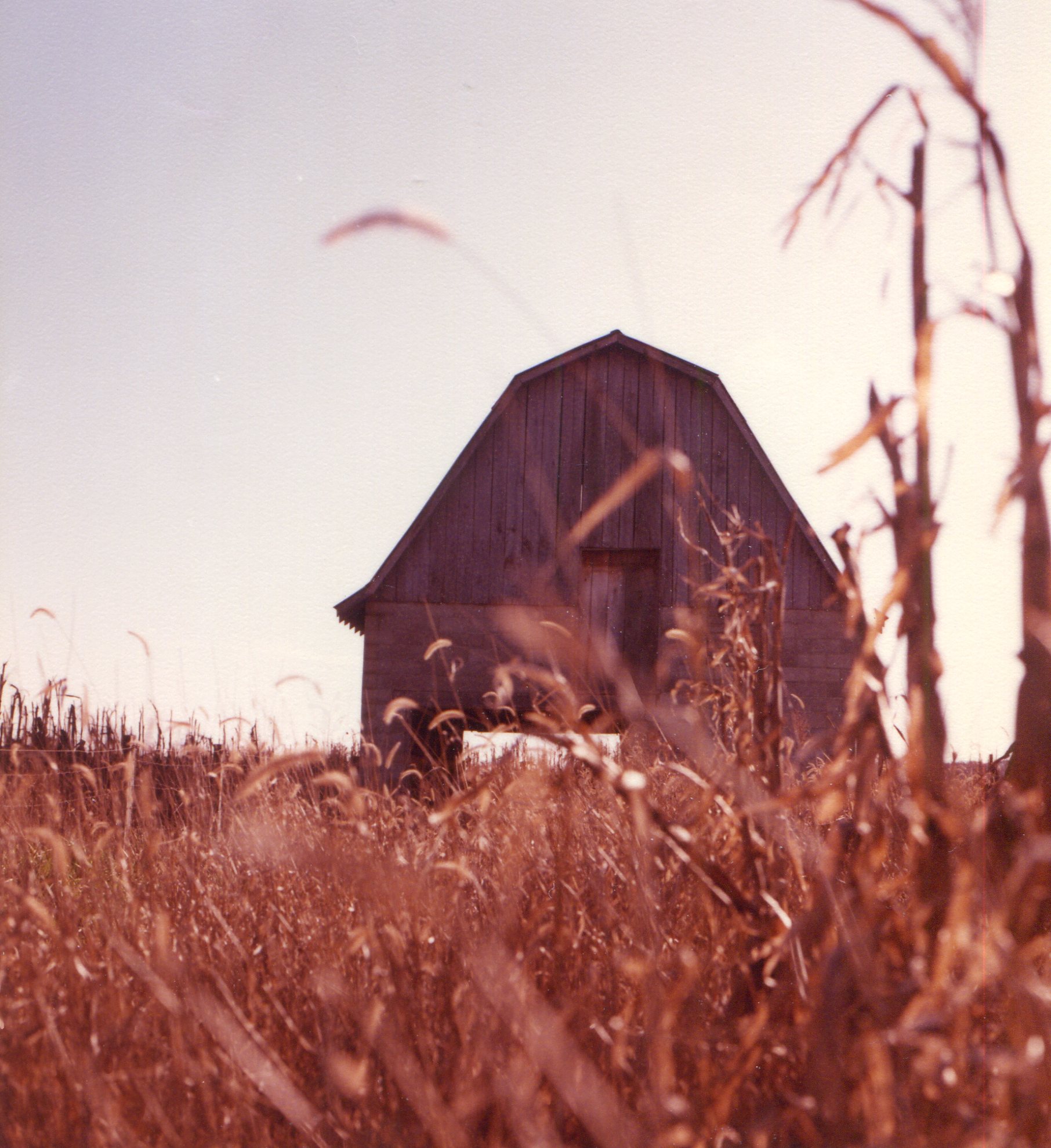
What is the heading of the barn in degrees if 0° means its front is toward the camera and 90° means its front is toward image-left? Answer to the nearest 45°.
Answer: approximately 0°
